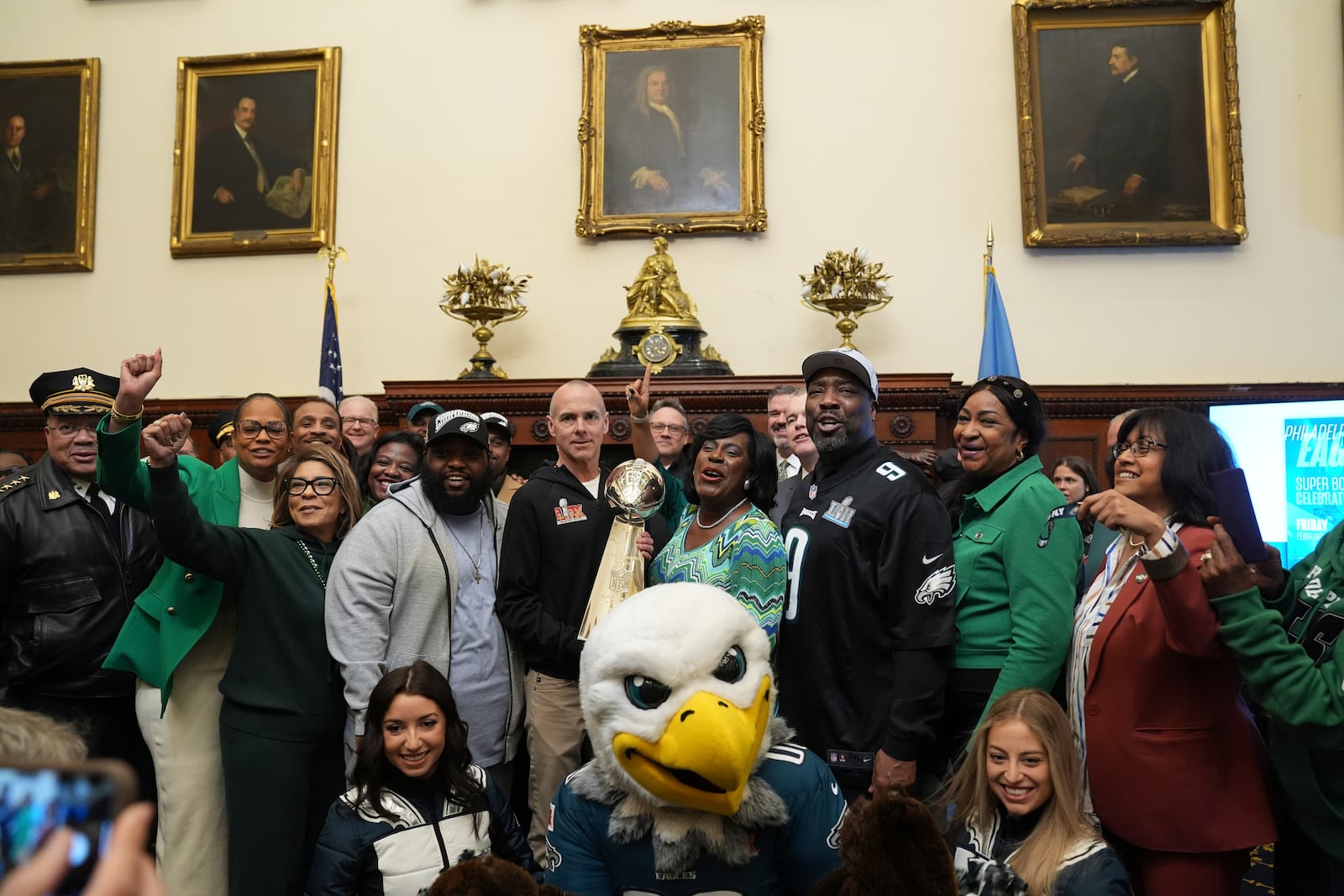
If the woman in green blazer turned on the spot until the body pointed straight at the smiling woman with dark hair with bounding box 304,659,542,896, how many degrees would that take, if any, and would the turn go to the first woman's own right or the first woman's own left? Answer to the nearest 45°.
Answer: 0° — they already face them

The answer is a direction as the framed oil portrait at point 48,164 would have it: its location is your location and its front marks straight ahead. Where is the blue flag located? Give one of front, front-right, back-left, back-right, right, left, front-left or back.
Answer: front-left

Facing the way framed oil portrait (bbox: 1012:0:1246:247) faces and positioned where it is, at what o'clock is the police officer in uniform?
The police officer in uniform is roughly at 1 o'clock from the framed oil portrait.

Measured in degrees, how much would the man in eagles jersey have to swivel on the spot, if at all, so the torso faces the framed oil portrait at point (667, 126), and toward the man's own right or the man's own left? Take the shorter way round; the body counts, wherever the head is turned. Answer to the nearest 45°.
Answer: approximately 135° to the man's own right

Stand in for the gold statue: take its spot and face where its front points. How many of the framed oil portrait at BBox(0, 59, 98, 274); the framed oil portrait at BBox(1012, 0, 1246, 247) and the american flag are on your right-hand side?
2

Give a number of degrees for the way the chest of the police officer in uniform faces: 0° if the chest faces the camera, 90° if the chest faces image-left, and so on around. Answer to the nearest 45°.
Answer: approximately 315°

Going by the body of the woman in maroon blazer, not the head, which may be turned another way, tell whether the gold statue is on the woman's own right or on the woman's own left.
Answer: on the woman's own right

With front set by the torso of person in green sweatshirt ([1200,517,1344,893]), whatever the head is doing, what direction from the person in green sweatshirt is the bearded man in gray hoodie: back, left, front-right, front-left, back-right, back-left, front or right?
front-right

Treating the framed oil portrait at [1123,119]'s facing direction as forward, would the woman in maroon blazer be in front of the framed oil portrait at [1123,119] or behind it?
in front

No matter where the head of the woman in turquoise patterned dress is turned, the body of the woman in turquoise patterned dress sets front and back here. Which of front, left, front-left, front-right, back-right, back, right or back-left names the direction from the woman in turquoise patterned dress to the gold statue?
back-right
